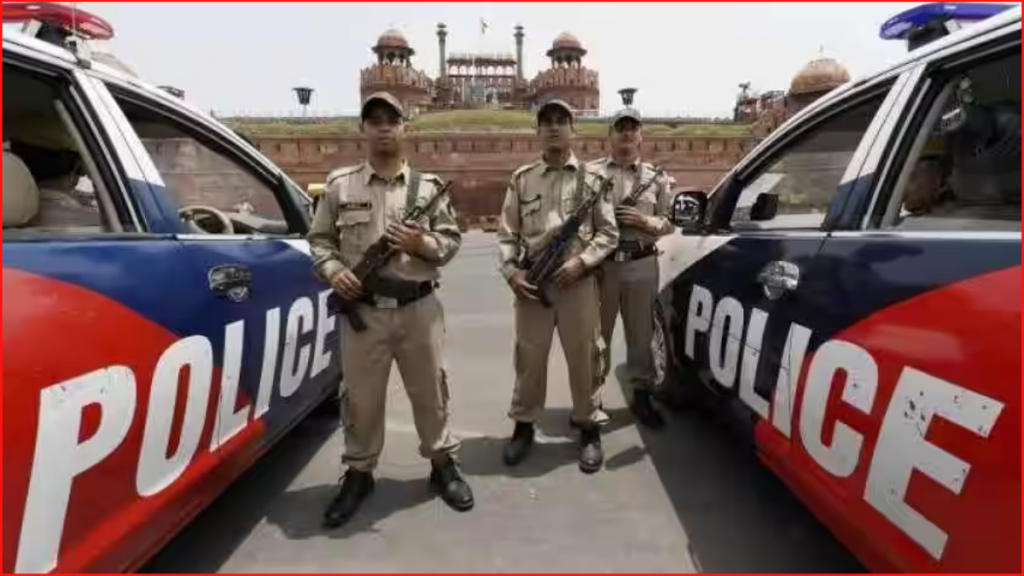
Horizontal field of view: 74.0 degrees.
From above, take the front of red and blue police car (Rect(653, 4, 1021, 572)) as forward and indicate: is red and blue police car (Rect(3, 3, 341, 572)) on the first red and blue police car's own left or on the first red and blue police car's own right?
on the first red and blue police car's own left

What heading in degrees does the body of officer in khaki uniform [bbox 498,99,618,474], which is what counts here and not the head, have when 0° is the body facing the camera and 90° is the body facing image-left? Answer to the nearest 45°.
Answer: approximately 0°

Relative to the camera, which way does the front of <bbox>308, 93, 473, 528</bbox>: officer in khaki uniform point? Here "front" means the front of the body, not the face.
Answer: toward the camera

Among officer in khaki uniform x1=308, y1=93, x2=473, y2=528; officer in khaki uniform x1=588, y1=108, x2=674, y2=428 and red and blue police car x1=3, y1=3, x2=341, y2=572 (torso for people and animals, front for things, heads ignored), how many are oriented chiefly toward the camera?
2

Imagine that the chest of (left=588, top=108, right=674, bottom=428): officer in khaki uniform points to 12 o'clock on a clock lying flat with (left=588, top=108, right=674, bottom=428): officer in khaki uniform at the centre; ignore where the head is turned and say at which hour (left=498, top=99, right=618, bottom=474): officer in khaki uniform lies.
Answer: (left=498, top=99, right=618, bottom=474): officer in khaki uniform is roughly at 1 o'clock from (left=588, top=108, right=674, bottom=428): officer in khaki uniform.

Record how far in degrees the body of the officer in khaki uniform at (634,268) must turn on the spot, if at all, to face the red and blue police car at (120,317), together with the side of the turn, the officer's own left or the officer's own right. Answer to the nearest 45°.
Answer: approximately 45° to the officer's own right

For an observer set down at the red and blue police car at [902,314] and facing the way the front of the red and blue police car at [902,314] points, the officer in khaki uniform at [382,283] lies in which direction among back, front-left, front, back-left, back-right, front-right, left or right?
front-left

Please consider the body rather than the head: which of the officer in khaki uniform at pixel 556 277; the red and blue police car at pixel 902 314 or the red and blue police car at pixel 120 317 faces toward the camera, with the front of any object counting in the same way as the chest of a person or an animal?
the officer in khaki uniform

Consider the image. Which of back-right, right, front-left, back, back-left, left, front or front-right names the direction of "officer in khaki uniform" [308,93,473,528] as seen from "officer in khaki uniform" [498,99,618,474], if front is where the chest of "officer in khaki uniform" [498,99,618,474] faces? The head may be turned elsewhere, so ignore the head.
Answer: front-right

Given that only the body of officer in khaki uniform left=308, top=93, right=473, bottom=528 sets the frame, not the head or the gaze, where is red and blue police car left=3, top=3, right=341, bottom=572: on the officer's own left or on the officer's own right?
on the officer's own right

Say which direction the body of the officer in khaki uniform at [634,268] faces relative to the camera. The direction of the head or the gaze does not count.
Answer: toward the camera

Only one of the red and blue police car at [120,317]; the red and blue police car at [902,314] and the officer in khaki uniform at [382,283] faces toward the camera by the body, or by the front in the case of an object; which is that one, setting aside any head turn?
the officer in khaki uniform
